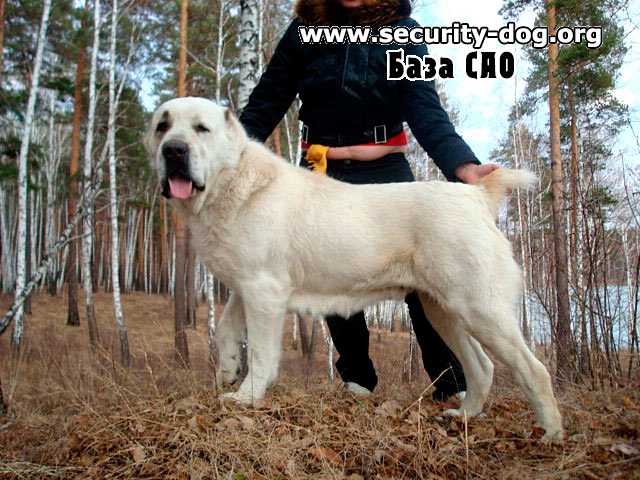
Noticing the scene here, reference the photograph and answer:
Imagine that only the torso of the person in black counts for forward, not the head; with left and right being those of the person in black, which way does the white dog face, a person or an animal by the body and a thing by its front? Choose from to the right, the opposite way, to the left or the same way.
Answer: to the right

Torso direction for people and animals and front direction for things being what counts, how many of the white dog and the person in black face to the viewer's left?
1

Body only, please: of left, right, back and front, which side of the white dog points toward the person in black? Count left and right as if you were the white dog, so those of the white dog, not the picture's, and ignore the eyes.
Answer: right

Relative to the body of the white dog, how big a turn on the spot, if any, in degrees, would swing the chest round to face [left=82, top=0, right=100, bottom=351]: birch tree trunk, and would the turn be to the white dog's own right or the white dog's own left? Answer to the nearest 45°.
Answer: approximately 45° to the white dog's own right

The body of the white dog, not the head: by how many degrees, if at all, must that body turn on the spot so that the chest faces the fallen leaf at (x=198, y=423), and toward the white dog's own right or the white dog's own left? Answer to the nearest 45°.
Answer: approximately 45° to the white dog's own left

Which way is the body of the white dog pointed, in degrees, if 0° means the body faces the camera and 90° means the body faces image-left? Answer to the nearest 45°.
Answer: approximately 90°

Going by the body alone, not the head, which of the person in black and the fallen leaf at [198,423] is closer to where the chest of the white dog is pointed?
the fallen leaf

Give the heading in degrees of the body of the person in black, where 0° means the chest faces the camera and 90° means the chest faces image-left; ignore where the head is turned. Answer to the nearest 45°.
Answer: approximately 0°

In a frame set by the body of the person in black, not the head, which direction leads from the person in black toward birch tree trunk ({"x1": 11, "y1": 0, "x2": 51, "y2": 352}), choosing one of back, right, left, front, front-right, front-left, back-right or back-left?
back-right

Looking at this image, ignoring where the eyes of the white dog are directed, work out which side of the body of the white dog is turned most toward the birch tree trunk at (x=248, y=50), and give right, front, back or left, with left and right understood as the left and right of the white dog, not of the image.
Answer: right

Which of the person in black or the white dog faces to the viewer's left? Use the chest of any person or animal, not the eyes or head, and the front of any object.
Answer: the white dog
